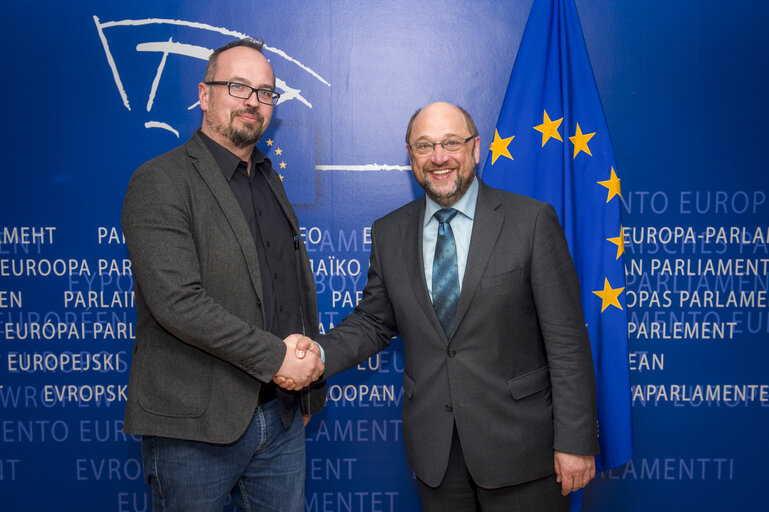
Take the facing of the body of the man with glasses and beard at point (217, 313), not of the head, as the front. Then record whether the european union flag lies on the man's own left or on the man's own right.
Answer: on the man's own left

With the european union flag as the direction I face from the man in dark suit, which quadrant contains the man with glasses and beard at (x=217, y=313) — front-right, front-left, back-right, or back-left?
back-left

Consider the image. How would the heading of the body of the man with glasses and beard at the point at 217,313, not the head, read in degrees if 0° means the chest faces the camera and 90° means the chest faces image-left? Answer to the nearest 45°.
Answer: approximately 315°
